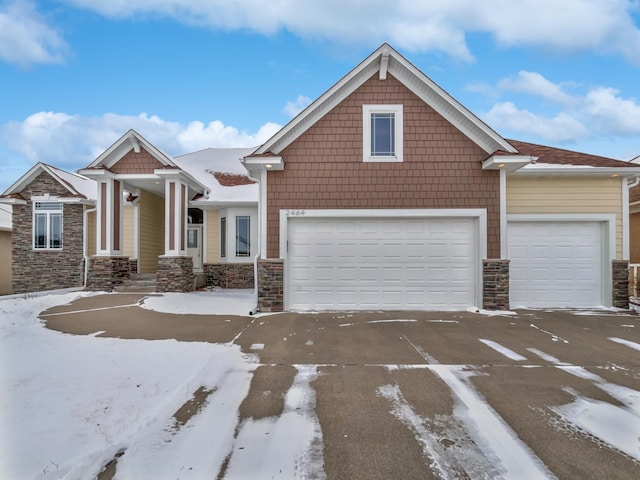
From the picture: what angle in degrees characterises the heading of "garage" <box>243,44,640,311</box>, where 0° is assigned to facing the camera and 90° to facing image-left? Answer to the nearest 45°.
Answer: approximately 0°

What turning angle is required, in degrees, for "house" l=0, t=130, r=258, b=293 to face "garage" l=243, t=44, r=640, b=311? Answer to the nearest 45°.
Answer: approximately 45° to its left

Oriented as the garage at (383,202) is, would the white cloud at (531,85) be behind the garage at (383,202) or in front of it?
behind

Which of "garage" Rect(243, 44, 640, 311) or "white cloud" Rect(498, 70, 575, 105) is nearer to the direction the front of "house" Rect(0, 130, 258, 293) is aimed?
the garage

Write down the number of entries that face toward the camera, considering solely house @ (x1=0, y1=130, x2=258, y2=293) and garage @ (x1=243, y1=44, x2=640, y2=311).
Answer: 2

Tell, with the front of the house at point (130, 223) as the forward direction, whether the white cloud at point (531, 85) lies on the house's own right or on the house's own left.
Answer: on the house's own left
